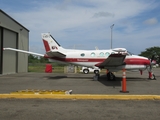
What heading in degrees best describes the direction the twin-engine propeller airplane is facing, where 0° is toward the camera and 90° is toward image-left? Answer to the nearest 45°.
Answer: approximately 270°
